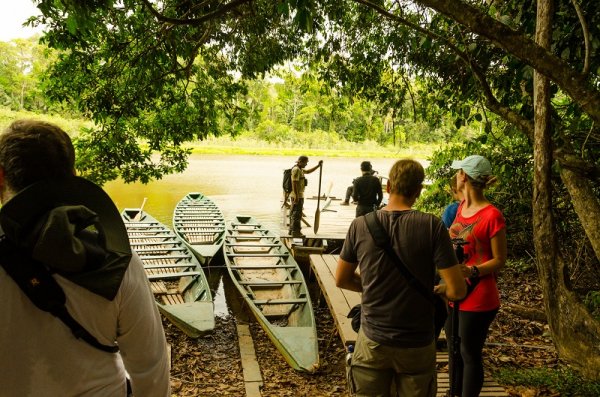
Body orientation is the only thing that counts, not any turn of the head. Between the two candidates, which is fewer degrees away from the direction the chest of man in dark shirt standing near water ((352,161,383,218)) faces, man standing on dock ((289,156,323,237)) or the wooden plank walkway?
the man standing on dock

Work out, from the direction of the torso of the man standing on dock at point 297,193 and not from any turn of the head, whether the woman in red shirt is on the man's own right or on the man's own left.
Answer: on the man's own right

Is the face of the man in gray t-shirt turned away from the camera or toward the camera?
away from the camera

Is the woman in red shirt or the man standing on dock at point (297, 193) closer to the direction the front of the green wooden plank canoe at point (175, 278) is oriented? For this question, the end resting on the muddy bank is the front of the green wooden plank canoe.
the woman in red shirt

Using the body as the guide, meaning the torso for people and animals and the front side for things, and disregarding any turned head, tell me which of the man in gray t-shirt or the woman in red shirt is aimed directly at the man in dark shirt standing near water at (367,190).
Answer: the man in gray t-shirt

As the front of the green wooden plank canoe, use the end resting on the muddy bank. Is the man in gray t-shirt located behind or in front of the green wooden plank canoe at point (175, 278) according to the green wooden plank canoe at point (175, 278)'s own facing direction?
in front

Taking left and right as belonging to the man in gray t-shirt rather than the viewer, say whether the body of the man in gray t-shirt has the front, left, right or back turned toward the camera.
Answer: back

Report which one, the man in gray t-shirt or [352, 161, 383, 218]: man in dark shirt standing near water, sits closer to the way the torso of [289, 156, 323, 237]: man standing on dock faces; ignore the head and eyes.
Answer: the man in dark shirt standing near water

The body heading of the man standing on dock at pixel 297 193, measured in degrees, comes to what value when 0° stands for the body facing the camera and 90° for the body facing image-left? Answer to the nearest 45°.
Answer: approximately 270°

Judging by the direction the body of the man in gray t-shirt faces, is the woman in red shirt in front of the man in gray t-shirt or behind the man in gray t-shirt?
in front

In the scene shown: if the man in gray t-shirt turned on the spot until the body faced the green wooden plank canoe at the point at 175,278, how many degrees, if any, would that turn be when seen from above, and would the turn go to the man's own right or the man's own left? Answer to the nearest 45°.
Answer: approximately 45° to the man's own left
